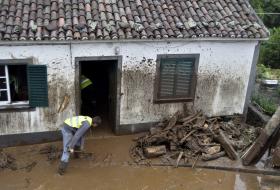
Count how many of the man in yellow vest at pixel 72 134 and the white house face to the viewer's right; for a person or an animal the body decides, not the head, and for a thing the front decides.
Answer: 1

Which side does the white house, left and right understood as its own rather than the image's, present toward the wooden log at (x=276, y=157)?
left

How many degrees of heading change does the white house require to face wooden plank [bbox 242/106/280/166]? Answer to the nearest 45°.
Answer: approximately 90° to its left

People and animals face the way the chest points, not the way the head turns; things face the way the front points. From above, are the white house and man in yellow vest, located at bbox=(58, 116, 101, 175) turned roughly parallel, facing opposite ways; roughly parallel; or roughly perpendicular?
roughly perpendicular

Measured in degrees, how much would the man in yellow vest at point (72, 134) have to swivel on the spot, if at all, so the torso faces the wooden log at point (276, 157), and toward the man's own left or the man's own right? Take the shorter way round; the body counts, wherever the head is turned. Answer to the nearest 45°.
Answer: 0° — they already face it

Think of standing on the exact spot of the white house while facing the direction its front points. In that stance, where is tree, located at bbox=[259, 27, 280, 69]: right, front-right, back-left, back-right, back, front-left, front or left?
back-left

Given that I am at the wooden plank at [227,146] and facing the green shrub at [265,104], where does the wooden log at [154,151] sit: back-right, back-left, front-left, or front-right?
back-left

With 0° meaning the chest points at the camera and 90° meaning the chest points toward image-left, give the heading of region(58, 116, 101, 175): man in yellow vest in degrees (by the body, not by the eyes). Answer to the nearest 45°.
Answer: approximately 270°

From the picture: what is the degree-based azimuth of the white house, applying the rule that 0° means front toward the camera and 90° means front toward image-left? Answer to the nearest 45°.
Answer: approximately 0°
